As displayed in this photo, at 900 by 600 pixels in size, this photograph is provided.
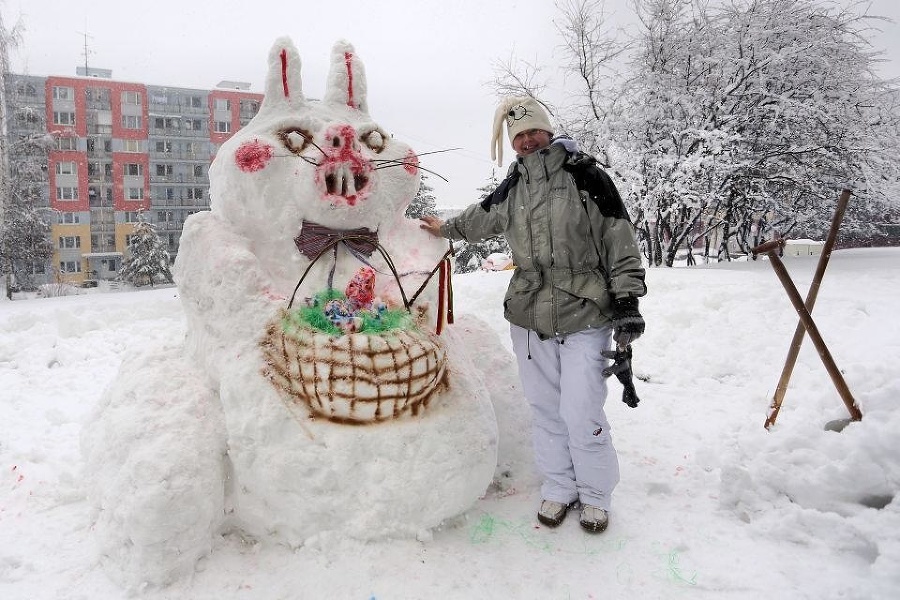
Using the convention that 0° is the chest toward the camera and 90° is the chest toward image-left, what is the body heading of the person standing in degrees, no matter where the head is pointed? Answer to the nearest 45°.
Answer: approximately 0°

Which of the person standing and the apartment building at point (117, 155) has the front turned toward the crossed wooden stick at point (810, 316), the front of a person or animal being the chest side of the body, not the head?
the apartment building

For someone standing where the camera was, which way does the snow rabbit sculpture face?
facing the viewer and to the right of the viewer

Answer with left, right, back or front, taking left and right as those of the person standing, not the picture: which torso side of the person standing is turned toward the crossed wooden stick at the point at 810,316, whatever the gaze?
left

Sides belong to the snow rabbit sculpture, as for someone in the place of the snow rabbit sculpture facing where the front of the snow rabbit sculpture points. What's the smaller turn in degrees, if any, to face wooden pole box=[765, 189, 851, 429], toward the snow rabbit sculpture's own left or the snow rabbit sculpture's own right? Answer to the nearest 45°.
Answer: approximately 45° to the snow rabbit sculpture's own left

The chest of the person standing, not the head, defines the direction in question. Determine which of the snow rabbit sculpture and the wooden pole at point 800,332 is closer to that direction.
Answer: the snow rabbit sculpture

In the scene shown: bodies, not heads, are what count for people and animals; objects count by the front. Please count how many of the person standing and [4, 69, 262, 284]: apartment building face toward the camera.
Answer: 2

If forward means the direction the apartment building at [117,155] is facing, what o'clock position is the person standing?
The person standing is roughly at 12 o'clock from the apartment building.

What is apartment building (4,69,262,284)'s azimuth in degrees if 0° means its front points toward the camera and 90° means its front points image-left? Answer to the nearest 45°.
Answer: approximately 0°

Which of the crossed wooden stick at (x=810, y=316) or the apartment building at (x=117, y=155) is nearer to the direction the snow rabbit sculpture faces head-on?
the crossed wooden stick

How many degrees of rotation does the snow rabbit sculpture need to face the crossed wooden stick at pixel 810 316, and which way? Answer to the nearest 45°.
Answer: approximately 45° to its left

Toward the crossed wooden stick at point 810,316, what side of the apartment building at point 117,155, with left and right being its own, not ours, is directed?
front

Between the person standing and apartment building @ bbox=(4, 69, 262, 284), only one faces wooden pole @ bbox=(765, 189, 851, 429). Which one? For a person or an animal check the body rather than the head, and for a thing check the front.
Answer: the apartment building

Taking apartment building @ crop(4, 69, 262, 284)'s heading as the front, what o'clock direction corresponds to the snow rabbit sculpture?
The snow rabbit sculpture is roughly at 12 o'clock from the apartment building.

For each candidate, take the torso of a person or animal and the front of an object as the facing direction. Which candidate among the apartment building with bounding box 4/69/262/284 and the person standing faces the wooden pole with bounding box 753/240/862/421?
the apartment building

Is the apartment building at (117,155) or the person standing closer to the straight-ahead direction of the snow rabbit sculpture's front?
the person standing
